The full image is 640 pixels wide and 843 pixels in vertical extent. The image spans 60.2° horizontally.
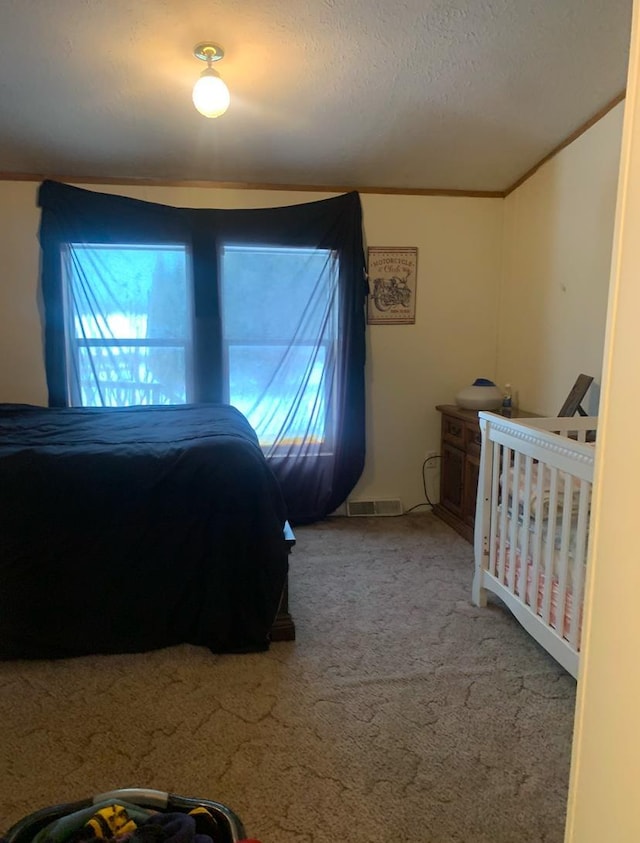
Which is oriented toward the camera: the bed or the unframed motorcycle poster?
the unframed motorcycle poster

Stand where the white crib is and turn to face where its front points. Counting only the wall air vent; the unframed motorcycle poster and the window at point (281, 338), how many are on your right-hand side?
3

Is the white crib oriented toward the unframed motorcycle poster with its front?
no

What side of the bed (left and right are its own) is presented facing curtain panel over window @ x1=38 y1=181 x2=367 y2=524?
left

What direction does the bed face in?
to the viewer's right

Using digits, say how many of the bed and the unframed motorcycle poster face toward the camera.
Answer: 1

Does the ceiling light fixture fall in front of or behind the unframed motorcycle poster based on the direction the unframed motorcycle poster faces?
in front

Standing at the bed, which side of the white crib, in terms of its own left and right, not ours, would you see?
front

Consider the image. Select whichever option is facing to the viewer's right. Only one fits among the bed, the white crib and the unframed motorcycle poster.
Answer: the bed

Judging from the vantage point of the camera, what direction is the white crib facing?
facing the viewer and to the left of the viewer

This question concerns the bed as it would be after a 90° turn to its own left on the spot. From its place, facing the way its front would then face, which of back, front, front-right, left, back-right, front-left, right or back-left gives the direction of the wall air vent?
front-right

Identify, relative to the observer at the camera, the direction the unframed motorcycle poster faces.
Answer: facing the viewer

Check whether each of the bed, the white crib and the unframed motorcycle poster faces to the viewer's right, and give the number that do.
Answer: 1

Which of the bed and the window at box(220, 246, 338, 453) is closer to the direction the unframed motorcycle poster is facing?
the bed

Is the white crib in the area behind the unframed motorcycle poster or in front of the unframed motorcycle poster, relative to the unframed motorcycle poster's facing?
in front

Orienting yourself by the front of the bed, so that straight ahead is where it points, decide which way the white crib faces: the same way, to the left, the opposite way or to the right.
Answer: the opposite way
